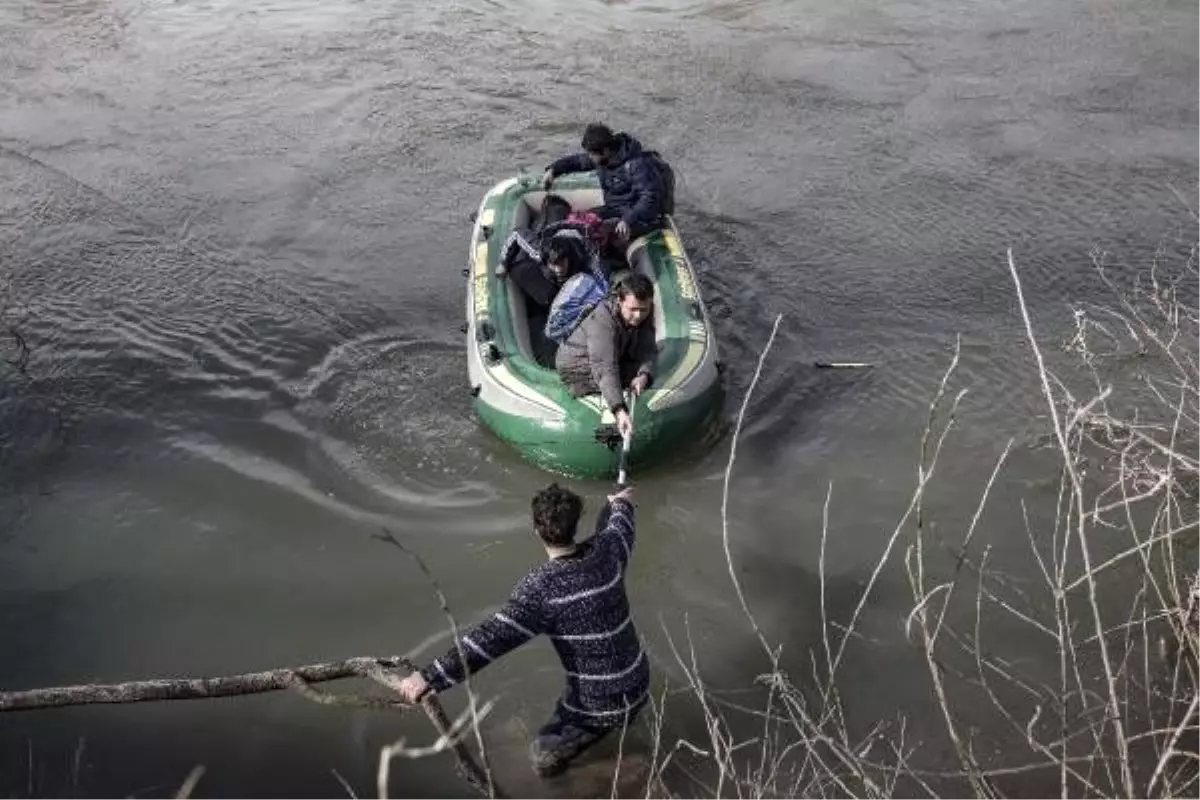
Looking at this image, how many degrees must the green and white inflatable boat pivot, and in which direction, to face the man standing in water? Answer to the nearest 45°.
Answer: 0° — it already faces them

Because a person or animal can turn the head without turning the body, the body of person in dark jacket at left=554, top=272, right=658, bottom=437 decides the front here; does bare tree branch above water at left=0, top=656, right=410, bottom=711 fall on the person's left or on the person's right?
on the person's right

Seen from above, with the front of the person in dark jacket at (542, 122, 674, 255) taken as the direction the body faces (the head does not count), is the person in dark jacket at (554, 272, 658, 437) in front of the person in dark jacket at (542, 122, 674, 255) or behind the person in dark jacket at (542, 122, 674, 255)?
in front

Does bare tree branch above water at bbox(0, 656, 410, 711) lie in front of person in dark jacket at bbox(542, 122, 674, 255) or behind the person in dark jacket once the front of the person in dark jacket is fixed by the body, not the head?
in front

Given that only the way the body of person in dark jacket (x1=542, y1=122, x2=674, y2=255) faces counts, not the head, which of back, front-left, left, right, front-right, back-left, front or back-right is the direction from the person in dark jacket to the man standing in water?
front-left

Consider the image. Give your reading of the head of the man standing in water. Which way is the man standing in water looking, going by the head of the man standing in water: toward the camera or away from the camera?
away from the camera

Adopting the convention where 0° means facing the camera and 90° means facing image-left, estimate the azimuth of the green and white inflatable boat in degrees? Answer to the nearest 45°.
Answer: approximately 0°

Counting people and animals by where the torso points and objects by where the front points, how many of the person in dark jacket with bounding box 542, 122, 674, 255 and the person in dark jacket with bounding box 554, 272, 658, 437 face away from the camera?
0

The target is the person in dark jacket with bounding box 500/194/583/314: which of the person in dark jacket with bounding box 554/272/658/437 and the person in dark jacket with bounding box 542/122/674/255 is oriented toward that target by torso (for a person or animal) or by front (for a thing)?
the person in dark jacket with bounding box 542/122/674/255

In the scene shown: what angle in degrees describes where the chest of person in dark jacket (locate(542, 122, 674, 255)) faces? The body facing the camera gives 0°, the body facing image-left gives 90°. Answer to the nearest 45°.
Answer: approximately 45°

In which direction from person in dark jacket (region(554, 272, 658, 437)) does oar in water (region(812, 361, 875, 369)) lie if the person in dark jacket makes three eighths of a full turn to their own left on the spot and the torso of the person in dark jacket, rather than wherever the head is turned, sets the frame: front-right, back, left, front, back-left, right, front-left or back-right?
front-right
